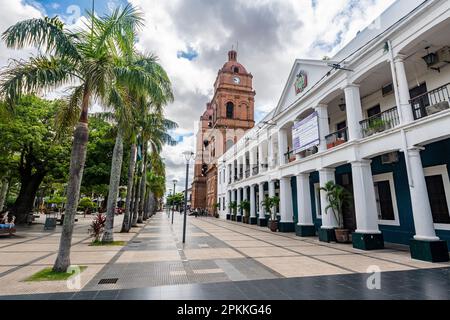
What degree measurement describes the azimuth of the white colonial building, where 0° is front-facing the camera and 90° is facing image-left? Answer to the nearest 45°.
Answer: approximately 45°

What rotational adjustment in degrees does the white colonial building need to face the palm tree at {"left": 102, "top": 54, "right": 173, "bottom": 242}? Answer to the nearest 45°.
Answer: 0° — it already faces it

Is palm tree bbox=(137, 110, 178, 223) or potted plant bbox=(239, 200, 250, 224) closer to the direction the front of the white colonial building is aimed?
the palm tree

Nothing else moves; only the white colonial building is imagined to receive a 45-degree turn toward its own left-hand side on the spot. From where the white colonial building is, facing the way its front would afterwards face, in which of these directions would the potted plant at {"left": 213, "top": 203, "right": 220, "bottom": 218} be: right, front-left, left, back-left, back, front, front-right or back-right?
back-right

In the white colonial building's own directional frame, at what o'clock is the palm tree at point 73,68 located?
The palm tree is roughly at 12 o'clock from the white colonial building.

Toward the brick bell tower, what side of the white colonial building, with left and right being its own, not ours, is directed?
right

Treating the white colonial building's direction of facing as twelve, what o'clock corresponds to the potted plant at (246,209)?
The potted plant is roughly at 3 o'clock from the white colonial building.
